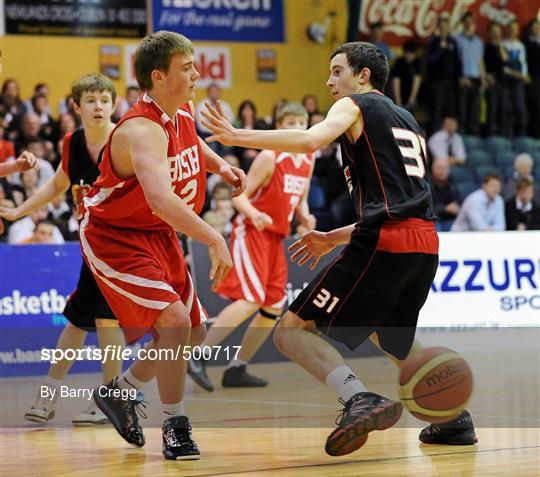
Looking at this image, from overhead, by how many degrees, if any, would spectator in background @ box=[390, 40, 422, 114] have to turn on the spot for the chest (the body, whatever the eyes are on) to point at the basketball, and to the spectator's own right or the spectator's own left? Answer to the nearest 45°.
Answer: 0° — they already face it

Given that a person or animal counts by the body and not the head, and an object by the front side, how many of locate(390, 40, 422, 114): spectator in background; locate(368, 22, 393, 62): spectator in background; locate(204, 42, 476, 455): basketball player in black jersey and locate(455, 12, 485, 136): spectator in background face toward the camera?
3

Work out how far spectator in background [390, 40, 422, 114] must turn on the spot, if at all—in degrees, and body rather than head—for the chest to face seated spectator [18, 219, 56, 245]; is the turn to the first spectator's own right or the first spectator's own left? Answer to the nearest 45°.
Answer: approximately 45° to the first spectator's own right

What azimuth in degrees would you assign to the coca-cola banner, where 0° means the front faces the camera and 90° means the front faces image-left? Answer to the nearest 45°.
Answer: approximately 0°

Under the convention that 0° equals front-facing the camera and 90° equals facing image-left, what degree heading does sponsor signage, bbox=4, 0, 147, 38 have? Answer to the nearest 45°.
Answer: approximately 0°

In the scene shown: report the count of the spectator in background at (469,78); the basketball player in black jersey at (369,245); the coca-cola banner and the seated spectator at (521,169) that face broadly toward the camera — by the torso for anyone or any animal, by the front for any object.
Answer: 3

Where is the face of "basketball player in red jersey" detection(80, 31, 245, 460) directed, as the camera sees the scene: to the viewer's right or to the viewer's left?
to the viewer's right

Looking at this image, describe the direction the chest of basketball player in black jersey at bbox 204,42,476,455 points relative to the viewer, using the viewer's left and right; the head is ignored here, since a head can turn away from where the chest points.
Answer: facing to the left of the viewer

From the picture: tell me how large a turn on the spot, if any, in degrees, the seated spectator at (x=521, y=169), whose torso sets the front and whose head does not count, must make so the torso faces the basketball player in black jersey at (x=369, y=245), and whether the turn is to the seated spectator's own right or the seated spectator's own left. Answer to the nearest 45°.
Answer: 0° — they already face them
